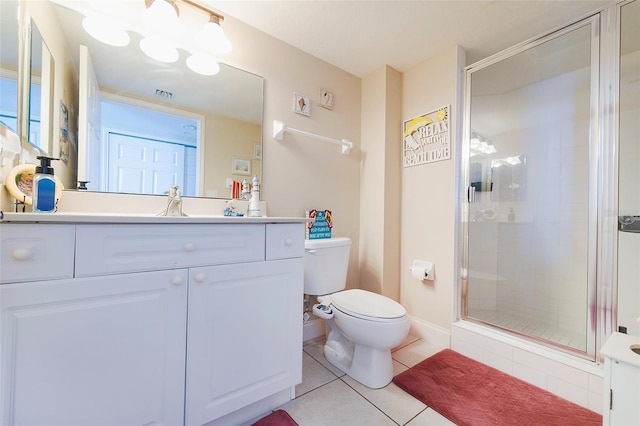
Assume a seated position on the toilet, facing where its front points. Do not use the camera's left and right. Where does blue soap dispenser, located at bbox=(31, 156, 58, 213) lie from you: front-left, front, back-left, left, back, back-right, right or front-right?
right

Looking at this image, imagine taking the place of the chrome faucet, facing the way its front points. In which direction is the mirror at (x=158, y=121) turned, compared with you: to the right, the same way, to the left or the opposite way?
the same way

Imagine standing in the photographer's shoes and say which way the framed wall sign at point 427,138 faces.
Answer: facing the viewer and to the left of the viewer

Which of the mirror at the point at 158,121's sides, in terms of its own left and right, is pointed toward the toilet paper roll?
left

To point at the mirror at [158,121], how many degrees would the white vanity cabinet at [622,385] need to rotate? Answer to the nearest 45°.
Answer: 0° — it already faces it

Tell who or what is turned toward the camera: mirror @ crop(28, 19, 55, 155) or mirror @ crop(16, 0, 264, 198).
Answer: mirror @ crop(16, 0, 264, 198)

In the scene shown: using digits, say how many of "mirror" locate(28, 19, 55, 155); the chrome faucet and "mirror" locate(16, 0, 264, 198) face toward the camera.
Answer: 2

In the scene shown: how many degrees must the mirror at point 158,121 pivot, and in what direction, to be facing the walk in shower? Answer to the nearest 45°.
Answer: approximately 45° to its left

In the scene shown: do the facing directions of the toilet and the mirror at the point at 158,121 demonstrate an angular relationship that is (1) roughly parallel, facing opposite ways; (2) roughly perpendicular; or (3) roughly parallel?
roughly parallel

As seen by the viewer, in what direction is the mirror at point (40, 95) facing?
to the viewer's right

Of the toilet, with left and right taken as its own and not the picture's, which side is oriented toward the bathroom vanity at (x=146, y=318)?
right

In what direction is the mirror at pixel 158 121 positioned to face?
toward the camera
